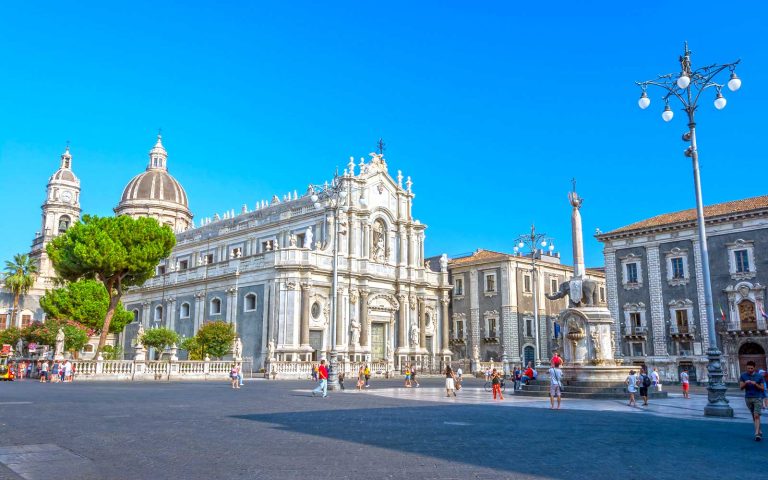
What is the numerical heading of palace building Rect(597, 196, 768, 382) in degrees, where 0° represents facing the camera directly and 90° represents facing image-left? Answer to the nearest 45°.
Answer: approximately 45°

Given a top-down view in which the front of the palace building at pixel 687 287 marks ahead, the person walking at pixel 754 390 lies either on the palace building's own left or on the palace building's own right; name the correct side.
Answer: on the palace building's own left

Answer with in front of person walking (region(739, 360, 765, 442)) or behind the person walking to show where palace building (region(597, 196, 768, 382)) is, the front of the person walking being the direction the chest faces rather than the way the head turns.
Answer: behind

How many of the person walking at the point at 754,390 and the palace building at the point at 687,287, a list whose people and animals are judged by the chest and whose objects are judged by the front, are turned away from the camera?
0

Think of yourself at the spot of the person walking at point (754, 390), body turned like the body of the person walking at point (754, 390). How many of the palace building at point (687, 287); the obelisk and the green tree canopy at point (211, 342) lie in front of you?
0

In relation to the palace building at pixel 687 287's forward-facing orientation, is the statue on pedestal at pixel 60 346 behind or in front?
in front

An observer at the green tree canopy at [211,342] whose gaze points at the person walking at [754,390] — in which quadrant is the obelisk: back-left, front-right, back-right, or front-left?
front-left

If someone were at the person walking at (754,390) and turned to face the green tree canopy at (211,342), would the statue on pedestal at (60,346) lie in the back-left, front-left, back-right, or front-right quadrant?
front-left

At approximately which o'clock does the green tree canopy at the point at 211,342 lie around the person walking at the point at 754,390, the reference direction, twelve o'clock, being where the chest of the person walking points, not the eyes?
The green tree canopy is roughly at 4 o'clock from the person walking.

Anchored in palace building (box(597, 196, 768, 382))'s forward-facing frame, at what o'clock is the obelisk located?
The obelisk is roughly at 11 o'clock from the palace building.

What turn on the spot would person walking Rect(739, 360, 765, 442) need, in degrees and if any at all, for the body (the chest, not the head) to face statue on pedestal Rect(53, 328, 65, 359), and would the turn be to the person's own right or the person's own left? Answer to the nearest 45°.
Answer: approximately 90° to the person's own right

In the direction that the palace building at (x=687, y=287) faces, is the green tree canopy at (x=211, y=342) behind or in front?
in front

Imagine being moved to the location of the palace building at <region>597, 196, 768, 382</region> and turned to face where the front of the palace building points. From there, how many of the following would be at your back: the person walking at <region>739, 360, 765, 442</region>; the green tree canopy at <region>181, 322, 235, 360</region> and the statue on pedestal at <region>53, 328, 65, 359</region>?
0

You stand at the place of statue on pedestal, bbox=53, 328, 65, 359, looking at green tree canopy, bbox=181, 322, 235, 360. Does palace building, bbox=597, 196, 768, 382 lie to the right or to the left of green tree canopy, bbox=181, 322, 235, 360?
right

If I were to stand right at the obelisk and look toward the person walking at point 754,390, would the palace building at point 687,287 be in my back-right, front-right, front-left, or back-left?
back-left

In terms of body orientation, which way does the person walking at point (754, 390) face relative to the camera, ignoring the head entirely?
toward the camera
